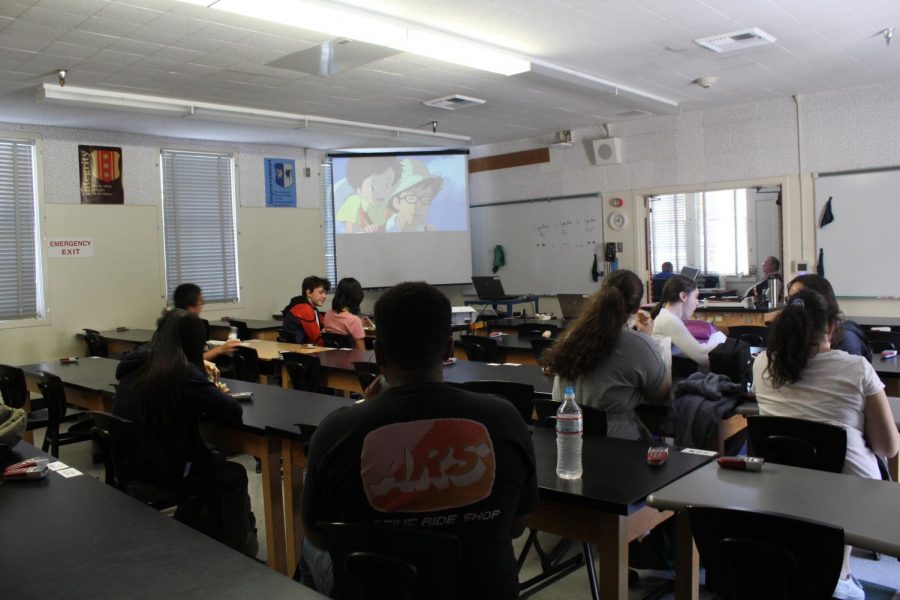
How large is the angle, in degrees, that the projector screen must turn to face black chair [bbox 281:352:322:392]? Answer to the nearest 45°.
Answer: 0° — it already faces it

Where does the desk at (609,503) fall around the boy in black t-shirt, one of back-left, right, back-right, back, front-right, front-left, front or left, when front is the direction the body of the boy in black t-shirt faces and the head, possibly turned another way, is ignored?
front-right

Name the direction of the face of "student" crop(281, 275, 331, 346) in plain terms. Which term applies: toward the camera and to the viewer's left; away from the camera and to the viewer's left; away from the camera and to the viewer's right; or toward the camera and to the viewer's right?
toward the camera and to the viewer's right

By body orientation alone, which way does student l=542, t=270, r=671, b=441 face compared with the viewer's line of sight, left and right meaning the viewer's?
facing away from the viewer and to the right of the viewer

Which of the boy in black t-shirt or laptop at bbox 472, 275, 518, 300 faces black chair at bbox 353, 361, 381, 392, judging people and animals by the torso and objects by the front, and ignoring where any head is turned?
the boy in black t-shirt

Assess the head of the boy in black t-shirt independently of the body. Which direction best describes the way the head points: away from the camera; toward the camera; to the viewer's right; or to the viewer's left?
away from the camera

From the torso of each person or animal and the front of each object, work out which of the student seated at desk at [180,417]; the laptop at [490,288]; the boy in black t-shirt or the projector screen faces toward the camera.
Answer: the projector screen

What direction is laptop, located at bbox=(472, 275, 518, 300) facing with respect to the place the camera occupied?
facing away from the viewer and to the right of the viewer

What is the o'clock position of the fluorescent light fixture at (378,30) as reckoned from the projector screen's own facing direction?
The fluorescent light fixture is roughly at 12 o'clock from the projector screen.

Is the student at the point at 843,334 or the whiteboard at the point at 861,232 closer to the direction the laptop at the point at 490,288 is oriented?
the whiteboard

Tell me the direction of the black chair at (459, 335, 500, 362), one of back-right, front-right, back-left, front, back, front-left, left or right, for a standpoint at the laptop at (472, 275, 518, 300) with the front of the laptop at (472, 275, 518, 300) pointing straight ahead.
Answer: back-right

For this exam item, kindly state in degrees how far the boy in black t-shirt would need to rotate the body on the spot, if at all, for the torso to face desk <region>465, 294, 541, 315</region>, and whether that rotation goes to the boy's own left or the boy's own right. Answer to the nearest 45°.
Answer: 0° — they already face it

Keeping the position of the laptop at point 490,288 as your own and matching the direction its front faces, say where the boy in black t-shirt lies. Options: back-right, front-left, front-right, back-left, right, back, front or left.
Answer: back-right

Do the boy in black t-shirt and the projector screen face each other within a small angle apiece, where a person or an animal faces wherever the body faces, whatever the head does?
yes
